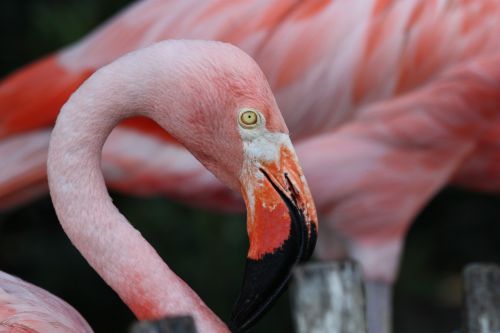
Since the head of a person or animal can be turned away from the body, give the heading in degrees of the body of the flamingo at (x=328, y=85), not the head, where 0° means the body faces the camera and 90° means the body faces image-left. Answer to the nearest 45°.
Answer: approximately 270°
